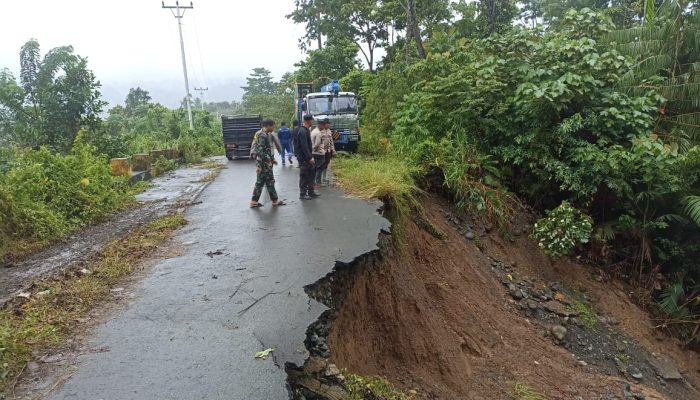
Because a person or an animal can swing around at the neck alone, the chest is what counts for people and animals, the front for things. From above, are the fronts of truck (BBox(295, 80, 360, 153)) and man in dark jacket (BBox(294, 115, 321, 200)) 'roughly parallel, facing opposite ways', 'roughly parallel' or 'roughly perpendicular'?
roughly perpendicular

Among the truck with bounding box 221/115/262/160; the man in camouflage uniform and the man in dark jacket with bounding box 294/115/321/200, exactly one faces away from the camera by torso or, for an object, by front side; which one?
the truck

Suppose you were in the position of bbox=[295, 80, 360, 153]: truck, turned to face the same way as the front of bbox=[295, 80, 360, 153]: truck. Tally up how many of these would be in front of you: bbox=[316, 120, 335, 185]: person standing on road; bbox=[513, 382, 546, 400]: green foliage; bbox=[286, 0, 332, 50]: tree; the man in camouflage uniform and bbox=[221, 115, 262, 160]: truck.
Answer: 3

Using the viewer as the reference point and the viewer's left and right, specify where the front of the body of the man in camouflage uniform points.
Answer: facing to the right of the viewer

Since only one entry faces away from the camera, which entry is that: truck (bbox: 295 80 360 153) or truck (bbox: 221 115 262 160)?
truck (bbox: 221 115 262 160)

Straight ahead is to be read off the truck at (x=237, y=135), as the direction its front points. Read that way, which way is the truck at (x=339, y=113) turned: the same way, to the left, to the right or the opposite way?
the opposite way

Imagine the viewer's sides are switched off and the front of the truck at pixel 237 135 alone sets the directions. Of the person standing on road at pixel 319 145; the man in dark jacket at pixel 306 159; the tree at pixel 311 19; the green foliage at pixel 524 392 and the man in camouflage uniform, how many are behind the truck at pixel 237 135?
4

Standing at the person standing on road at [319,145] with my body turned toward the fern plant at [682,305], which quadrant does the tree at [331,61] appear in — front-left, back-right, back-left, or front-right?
back-left

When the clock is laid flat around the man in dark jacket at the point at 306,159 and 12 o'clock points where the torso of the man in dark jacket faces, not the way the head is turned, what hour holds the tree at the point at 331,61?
The tree is roughly at 9 o'clock from the man in dark jacket.

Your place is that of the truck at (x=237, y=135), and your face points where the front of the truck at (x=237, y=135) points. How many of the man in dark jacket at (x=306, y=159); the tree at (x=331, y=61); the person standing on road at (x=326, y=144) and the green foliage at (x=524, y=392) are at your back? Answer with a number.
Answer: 3

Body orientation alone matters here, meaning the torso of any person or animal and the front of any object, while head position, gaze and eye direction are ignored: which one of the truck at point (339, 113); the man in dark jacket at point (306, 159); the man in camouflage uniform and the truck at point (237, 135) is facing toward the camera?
the truck at point (339, 113)

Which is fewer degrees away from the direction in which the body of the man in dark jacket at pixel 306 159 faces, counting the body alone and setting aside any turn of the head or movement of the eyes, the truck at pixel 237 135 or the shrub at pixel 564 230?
the shrub

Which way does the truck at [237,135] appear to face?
away from the camera

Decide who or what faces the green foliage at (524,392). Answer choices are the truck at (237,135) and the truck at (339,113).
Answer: the truck at (339,113)
